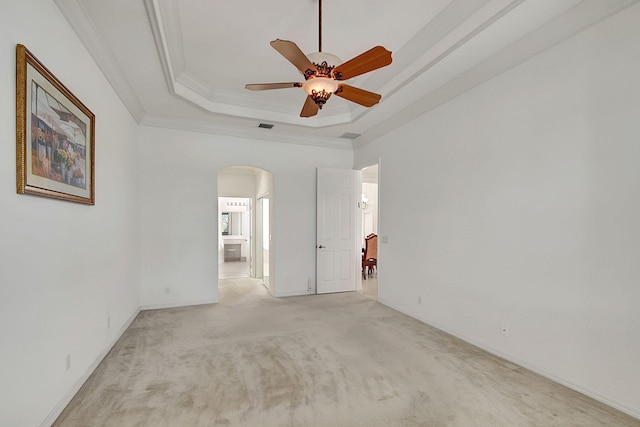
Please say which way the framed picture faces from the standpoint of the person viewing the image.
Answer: facing the viewer and to the right of the viewer

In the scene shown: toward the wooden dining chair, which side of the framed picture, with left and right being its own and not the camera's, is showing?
left
